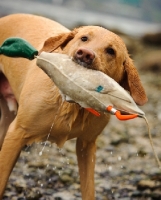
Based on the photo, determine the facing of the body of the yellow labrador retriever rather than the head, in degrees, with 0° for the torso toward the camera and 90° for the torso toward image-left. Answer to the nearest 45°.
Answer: approximately 315°

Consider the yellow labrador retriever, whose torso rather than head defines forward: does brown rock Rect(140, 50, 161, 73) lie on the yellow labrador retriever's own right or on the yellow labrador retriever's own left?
on the yellow labrador retriever's own left

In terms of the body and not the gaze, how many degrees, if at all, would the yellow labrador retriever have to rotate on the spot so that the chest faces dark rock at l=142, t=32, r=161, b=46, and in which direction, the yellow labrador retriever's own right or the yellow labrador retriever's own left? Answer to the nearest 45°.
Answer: approximately 135° to the yellow labrador retriever's own left
